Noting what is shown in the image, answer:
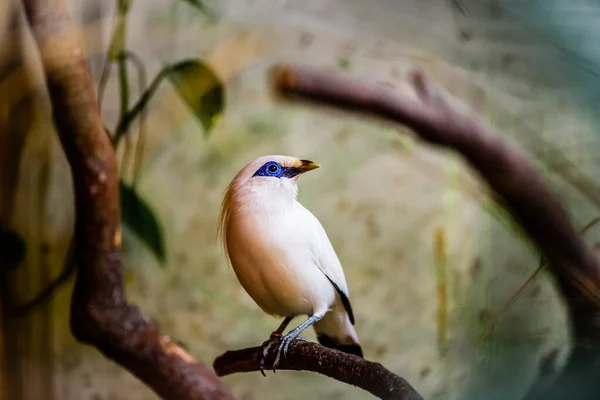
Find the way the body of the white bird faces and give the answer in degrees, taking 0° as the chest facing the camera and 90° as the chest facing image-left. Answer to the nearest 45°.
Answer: approximately 45°
